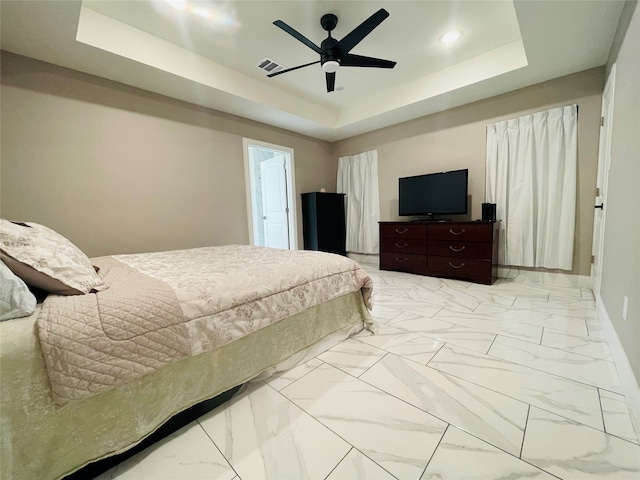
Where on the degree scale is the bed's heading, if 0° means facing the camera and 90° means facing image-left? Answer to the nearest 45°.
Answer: approximately 225°

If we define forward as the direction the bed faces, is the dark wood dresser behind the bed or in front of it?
in front

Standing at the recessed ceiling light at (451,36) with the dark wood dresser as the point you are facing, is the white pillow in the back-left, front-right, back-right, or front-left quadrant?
back-left

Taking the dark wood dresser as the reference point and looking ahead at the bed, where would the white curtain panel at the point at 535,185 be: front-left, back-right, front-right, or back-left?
back-left

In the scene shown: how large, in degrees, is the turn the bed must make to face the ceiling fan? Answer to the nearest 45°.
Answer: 0° — it already faces it

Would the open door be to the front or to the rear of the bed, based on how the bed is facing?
to the front
